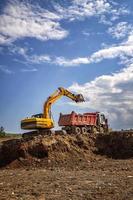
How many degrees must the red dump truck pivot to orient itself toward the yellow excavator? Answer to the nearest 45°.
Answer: approximately 180°

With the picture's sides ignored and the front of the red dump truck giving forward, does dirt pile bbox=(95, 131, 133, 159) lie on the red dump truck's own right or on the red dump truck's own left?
on the red dump truck's own right

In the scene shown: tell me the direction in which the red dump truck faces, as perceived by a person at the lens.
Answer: facing away from the viewer and to the right of the viewer
